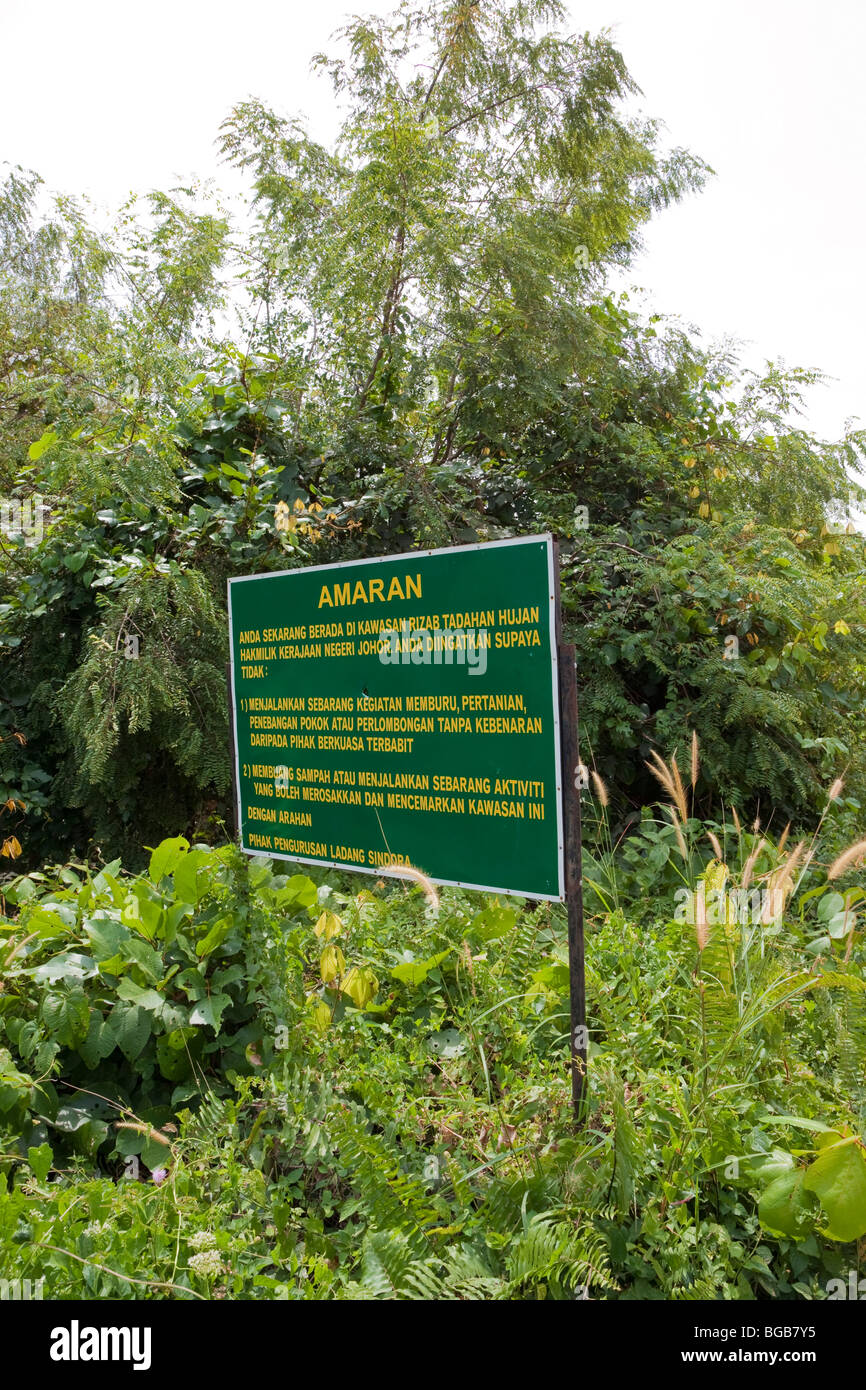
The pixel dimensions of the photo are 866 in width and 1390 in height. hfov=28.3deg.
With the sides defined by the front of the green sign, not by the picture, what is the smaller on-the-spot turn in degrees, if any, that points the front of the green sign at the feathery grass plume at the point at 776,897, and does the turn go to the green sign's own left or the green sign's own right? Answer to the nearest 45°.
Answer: approximately 135° to the green sign's own left

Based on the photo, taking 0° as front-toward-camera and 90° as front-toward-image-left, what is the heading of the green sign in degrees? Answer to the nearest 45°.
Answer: approximately 45°
